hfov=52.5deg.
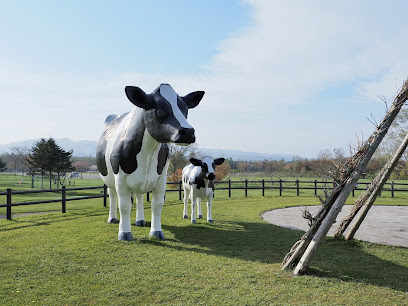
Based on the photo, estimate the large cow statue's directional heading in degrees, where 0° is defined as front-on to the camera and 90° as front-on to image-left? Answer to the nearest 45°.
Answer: approximately 315°

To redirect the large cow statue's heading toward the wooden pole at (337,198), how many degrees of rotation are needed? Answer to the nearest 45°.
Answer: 0° — it already faces it

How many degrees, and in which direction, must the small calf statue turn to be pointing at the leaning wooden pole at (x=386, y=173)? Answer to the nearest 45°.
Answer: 0° — it already faces it

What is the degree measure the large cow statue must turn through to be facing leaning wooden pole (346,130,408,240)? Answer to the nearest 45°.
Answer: approximately 45° to its left

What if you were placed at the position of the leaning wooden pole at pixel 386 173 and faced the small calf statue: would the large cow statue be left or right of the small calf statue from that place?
left

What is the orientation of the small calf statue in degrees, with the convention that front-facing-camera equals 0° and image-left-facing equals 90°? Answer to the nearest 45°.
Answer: approximately 315°

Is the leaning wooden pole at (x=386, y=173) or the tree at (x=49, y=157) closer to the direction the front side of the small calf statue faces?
the leaning wooden pole

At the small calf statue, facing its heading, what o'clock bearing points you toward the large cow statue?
The large cow statue is roughly at 2 o'clock from the small calf statue.

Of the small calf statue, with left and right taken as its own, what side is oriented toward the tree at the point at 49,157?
back

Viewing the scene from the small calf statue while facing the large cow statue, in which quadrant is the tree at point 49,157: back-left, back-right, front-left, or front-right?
back-right

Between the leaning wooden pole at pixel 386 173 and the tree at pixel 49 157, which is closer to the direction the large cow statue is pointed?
the leaning wooden pole

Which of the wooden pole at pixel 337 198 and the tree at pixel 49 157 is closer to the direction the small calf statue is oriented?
the wooden pole
